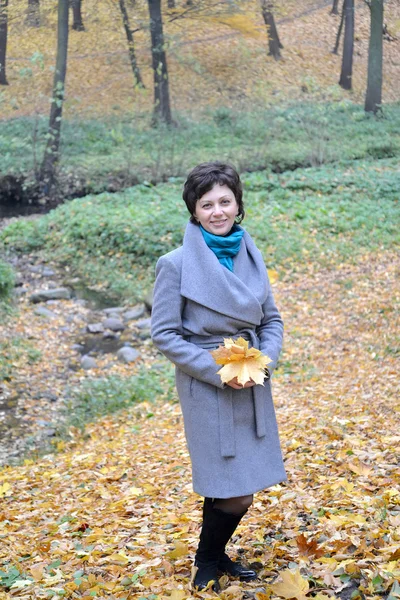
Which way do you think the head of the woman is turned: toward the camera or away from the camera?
toward the camera

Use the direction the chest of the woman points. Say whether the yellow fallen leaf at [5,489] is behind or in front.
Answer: behind

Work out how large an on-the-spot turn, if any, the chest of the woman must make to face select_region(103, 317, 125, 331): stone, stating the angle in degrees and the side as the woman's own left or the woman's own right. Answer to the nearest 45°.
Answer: approximately 135° to the woman's own left

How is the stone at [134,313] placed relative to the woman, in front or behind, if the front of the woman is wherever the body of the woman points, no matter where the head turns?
behind

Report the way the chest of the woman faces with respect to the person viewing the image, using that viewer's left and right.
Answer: facing the viewer and to the right of the viewer

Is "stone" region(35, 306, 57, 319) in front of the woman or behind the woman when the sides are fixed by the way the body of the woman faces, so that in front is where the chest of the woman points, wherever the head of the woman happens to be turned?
behind

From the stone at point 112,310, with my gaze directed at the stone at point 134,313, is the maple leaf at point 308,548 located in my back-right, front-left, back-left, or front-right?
front-right

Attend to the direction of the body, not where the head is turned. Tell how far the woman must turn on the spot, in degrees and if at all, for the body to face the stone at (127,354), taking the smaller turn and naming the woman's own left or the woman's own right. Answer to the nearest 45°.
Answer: approximately 135° to the woman's own left
